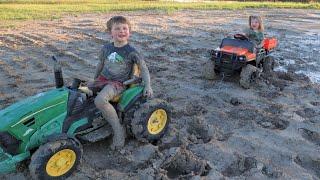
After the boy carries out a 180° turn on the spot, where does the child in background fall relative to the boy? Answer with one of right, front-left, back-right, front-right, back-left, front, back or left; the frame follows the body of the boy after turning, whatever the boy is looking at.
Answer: front-right

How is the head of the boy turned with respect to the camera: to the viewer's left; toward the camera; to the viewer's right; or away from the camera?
toward the camera

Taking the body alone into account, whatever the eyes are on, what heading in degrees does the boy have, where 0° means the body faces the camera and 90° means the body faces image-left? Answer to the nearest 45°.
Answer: approximately 0°

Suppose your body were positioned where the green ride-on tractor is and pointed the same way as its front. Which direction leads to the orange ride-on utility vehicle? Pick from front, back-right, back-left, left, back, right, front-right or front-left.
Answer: back

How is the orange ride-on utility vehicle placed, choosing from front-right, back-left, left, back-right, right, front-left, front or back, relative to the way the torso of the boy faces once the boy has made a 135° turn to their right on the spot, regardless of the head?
right

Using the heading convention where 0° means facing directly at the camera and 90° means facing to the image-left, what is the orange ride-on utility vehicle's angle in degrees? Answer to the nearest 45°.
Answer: approximately 45°

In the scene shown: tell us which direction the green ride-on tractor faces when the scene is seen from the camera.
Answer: facing the viewer and to the left of the viewer

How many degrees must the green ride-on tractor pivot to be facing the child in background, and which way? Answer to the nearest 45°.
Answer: approximately 180°

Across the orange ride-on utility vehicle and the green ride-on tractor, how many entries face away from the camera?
0
